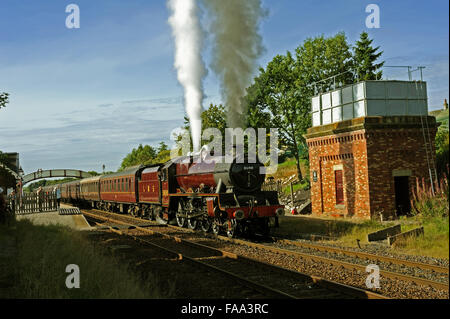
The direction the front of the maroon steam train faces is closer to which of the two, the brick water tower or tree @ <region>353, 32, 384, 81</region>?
the brick water tower

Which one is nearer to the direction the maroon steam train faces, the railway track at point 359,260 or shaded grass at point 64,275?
the railway track

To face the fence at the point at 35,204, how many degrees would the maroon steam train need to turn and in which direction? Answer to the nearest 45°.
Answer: approximately 180°

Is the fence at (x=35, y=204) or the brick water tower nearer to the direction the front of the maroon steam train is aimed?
the brick water tower

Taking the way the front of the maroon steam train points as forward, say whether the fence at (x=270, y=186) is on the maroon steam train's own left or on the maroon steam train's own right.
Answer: on the maroon steam train's own left

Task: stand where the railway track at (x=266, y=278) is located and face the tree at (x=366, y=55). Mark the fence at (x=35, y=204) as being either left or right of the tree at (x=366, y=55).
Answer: left

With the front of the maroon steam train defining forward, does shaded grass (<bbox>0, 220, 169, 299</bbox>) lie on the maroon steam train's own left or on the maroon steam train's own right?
on the maroon steam train's own right

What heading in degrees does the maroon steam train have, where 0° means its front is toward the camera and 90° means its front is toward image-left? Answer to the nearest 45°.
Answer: approximately 315°

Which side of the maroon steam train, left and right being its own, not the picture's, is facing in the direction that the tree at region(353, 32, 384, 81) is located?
left
